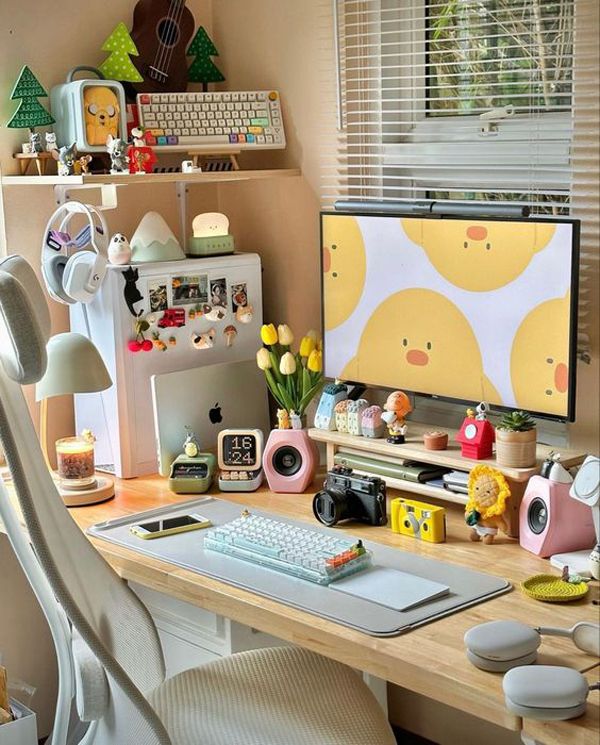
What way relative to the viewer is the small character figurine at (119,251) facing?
toward the camera

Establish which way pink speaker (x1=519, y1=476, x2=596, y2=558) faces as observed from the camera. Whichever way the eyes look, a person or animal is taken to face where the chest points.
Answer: facing the viewer and to the left of the viewer

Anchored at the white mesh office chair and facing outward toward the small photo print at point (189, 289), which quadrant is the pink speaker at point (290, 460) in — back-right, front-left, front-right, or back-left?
front-right

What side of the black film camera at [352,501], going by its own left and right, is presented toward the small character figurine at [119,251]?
right

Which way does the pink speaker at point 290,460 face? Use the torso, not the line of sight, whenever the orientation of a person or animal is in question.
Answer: toward the camera

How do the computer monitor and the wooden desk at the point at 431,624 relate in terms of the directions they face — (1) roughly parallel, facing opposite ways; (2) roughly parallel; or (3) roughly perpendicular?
roughly parallel

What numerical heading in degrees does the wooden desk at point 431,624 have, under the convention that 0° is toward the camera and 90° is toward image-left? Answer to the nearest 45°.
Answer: approximately 45°

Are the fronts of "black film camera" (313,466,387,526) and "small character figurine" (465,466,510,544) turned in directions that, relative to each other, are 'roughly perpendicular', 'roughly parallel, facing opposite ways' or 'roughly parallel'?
roughly parallel
